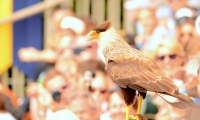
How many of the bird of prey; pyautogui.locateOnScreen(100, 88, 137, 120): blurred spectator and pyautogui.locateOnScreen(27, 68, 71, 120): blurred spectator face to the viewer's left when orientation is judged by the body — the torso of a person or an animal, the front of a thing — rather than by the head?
1

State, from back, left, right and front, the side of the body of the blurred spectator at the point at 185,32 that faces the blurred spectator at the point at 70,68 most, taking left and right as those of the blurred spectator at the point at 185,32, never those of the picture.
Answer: right

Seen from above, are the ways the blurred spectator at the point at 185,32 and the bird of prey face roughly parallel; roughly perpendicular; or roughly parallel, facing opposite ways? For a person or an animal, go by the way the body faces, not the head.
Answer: roughly perpendicular

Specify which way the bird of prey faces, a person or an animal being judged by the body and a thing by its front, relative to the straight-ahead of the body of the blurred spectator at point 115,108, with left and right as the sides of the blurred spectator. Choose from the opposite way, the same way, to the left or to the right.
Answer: to the right
